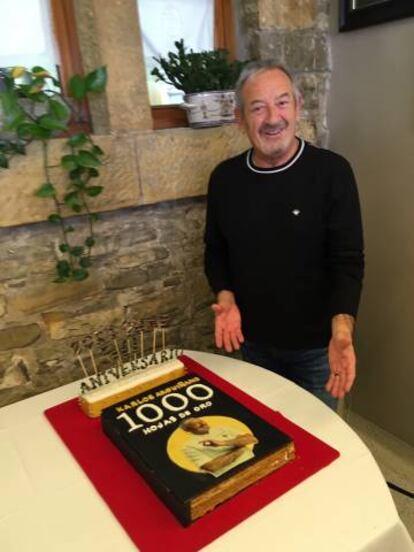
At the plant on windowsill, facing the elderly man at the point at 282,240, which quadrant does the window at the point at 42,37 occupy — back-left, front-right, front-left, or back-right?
back-right

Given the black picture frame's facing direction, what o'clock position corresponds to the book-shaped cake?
The book-shaped cake is roughly at 11 o'clock from the black picture frame.

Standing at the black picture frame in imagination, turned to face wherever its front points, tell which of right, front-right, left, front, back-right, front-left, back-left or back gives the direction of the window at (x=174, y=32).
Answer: front-right

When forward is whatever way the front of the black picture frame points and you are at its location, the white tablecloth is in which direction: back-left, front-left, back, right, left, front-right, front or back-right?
front-left

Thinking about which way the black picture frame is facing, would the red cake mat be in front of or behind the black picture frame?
in front

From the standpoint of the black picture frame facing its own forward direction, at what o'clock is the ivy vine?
The ivy vine is roughly at 12 o'clock from the black picture frame.

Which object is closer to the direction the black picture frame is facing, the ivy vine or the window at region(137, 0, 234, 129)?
the ivy vine

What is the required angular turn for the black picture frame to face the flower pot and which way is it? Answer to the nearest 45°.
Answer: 0° — it already faces it

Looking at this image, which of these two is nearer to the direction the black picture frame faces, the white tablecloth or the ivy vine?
the ivy vine
